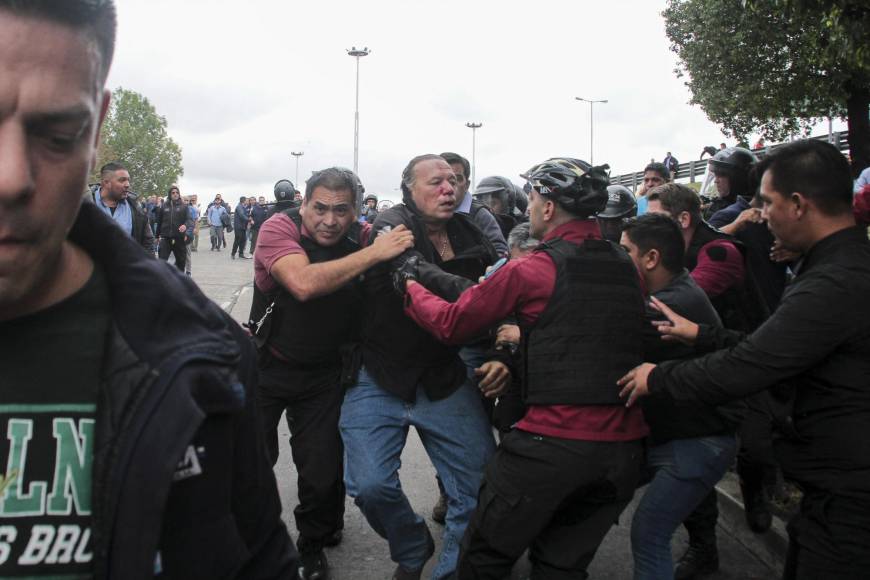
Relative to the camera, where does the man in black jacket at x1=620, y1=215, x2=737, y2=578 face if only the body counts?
to the viewer's left

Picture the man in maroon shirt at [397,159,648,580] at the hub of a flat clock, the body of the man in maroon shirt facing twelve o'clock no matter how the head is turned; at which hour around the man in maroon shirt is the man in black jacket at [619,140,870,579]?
The man in black jacket is roughly at 5 o'clock from the man in maroon shirt.

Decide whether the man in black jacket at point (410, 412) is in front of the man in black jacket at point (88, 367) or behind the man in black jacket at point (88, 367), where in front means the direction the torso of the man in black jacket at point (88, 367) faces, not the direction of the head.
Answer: behind

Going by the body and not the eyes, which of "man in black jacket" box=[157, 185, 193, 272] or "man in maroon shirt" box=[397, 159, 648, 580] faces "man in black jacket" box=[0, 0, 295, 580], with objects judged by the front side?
"man in black jacket" box=[157, 185, 193, 272]

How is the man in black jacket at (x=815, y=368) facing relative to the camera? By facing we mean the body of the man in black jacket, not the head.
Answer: to the viewer's left

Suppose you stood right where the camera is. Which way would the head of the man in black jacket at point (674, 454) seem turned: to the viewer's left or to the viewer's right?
to the viewer's left

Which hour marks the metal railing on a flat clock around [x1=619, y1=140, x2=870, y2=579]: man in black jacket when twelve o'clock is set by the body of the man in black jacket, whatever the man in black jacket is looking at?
The metal railing is roughly at 3 o'clock from the man in black jacket.

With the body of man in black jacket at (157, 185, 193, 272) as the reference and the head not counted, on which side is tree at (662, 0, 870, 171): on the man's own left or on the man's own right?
on the man's own left

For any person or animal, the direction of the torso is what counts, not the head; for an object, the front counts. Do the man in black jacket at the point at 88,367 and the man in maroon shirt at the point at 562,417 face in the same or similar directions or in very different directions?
very different directions

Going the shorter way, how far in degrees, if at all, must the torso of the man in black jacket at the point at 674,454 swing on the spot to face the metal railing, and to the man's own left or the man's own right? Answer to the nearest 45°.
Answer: approximately 90° to the man's own right

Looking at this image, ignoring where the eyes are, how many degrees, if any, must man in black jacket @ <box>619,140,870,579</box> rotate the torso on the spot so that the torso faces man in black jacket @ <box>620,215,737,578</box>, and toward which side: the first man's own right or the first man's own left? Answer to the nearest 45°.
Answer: approximately 45° to the first man's own right

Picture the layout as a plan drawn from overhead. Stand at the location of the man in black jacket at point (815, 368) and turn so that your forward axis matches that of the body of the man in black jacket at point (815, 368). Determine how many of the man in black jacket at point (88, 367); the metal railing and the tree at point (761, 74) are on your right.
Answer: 2
